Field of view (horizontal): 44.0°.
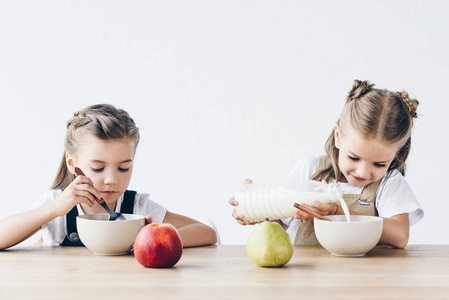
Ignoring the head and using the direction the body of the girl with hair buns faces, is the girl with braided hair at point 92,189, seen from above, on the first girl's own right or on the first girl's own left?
on the first girl's own right

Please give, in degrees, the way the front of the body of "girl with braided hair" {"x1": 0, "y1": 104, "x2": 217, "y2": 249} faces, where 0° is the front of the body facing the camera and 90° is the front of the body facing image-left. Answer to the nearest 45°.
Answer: approximately 0°

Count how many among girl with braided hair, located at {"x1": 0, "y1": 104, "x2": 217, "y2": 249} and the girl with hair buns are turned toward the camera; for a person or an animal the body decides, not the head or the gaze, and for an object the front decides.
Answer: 2
